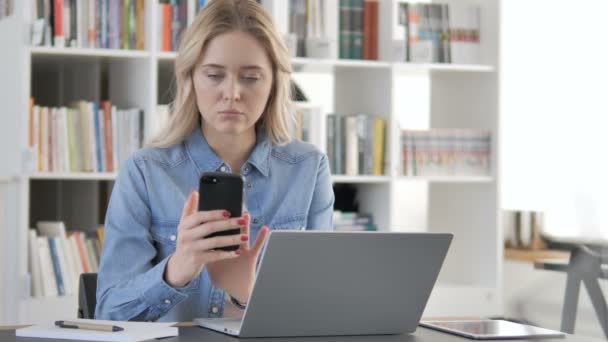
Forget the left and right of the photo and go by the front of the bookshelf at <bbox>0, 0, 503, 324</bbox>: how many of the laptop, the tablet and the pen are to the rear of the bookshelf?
0

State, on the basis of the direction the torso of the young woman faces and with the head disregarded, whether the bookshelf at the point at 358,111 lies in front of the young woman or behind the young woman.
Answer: behind

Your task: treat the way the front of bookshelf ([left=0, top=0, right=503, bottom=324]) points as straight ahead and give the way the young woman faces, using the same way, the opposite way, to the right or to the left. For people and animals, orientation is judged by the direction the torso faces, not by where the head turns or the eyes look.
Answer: the same way

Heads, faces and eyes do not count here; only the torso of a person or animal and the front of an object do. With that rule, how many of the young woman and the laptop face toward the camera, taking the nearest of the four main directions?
1

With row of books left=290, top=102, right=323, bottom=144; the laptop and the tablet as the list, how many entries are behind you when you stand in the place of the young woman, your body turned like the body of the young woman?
1

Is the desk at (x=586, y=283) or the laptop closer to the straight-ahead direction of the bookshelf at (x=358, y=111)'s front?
the laptop

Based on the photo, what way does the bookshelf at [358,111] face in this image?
toward the camera

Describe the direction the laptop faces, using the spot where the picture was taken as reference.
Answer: facing away from the viewer and to the left of the viewer

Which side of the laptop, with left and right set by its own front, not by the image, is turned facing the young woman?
front

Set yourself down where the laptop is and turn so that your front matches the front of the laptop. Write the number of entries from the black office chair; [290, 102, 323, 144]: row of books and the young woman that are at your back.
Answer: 0

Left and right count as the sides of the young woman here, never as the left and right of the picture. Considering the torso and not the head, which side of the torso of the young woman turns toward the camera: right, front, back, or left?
front

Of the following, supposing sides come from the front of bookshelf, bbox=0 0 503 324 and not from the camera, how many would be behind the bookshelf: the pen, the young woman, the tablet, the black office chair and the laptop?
0

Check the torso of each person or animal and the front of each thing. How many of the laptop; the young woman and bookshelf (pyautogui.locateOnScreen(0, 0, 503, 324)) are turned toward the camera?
2

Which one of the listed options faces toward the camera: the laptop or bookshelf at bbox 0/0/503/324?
the bookshelf

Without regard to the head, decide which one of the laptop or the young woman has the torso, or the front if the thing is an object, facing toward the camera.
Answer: the young woman

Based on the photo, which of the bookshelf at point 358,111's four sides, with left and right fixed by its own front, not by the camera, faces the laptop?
front

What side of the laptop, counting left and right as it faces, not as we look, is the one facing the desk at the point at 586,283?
right

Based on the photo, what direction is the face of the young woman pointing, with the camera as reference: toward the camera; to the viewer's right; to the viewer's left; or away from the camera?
toward the camera

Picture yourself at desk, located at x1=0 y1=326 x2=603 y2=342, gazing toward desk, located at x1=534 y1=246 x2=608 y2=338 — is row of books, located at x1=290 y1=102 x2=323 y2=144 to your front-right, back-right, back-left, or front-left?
front-left
